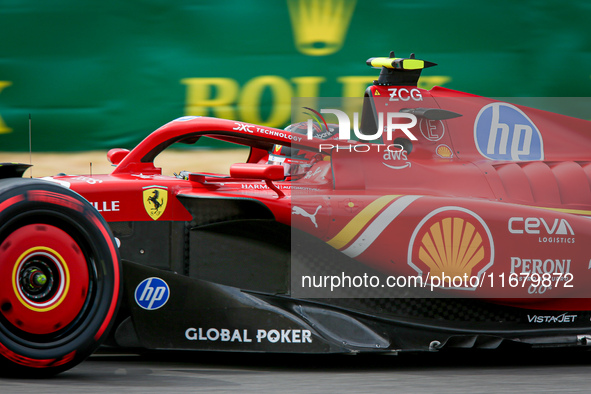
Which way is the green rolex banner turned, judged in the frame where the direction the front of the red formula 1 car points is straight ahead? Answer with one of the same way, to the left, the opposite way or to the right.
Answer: to the left

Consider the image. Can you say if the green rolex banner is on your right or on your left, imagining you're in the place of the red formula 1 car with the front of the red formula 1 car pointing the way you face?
on your right

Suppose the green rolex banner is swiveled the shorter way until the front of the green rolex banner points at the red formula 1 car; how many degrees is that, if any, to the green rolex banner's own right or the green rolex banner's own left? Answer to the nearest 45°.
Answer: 0° — it already faces it

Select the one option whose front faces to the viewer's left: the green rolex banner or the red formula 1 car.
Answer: the red formula 1 car

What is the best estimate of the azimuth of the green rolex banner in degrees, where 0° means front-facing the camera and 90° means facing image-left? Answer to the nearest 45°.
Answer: approximately 0°

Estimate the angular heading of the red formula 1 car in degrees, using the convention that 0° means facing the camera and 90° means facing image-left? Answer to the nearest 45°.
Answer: approximately 90°

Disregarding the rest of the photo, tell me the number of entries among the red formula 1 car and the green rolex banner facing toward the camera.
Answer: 1
